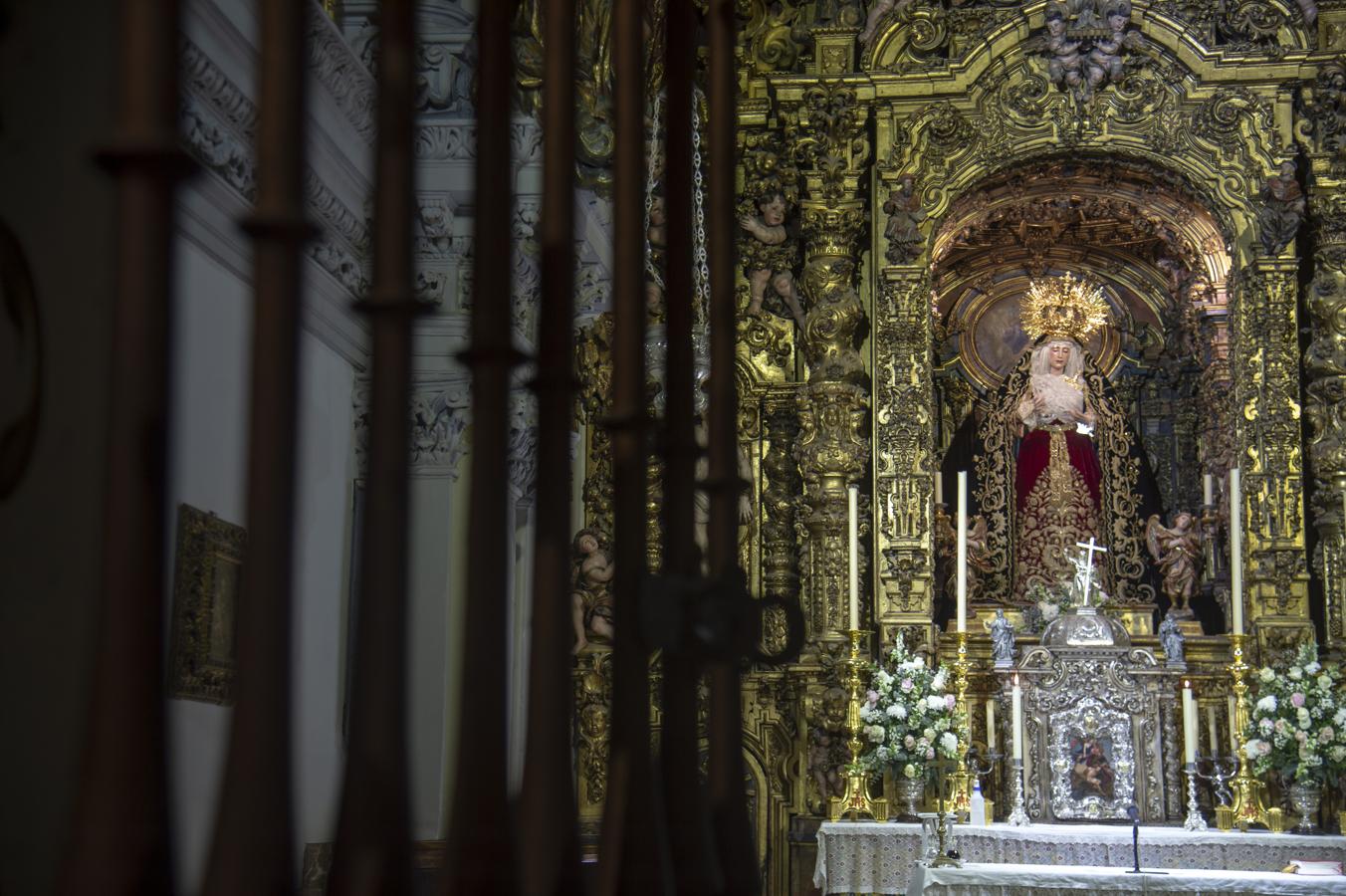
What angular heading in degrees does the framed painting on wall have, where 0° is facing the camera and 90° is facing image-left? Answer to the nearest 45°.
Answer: approximately 315°

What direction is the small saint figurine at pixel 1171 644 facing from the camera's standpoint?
toward the camera

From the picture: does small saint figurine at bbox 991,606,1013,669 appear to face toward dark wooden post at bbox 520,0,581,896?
yes

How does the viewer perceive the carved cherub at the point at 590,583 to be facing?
facing the viewer

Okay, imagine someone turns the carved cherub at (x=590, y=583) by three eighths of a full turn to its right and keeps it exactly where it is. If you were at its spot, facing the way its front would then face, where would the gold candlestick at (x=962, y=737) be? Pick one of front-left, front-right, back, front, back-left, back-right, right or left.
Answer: back-right

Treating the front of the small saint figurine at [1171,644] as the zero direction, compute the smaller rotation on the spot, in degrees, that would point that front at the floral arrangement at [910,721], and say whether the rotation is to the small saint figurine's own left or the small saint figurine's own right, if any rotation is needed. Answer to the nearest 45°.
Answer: approximately 45° to the small saint figurine's own right

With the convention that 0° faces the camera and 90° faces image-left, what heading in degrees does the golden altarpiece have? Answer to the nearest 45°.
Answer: approximately 0°

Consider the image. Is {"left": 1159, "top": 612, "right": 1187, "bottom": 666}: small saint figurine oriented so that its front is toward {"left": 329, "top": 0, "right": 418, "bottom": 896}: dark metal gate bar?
yes

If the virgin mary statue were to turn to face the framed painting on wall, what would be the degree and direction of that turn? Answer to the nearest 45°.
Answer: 0° — it already faces it

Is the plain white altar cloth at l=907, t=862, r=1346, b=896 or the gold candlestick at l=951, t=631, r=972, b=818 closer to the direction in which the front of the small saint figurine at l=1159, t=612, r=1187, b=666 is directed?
the plain white altar cloth

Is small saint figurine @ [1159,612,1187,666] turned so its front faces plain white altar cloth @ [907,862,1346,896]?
yes

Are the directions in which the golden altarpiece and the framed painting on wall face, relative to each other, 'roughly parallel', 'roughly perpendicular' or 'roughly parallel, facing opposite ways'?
roughly perpendicular

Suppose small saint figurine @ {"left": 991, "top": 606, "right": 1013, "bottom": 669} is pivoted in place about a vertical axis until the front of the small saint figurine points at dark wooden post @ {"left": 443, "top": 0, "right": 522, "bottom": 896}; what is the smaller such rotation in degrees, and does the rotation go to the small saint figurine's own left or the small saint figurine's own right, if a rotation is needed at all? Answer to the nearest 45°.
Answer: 0° — it already faces it

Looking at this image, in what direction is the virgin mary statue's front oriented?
toward the camera

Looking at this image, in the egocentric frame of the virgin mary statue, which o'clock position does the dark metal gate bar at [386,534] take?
The dark metal gate bar is roughly at 12 o'clock from the virgin mary statue.

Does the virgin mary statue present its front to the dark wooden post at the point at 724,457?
yes
